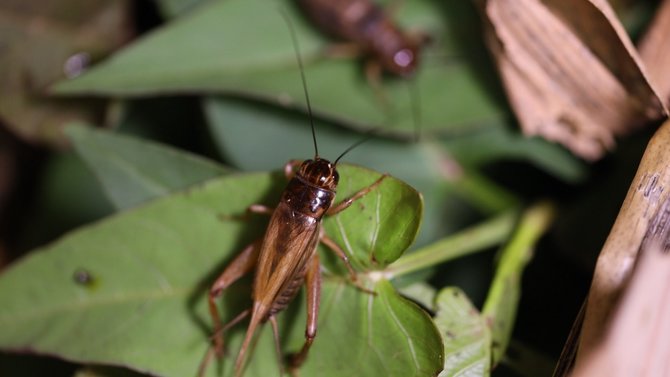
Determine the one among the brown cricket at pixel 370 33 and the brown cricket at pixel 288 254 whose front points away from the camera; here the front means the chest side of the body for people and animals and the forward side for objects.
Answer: the brown cricket at pixel 288 254

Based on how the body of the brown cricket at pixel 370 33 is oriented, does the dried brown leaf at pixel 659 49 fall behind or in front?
in front

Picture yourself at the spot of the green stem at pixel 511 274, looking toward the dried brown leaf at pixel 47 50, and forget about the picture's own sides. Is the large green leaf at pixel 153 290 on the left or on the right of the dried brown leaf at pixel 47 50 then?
left

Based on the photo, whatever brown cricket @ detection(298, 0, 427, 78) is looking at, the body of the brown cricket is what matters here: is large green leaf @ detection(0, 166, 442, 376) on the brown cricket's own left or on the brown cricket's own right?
on the brown cricket's own right

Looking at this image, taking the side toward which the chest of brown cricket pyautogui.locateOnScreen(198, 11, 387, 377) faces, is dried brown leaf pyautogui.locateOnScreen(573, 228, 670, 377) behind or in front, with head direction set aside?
behind

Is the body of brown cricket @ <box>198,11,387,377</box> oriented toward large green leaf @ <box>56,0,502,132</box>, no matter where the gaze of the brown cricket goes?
yes

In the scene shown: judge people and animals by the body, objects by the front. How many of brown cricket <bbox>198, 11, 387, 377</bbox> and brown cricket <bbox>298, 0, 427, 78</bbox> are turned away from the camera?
1

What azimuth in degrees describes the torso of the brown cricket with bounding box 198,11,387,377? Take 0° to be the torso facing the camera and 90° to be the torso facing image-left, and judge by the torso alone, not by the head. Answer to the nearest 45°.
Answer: approximately 180°

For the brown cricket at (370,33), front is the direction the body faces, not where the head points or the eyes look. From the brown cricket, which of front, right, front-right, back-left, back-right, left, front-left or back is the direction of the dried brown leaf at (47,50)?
back-right

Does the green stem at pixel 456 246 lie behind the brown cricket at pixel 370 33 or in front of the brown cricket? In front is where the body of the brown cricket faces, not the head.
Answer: in front

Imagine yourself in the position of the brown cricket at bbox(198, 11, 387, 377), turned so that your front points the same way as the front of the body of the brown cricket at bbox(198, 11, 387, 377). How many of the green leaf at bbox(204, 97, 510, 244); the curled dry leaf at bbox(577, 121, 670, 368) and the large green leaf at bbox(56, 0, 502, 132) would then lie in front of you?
2

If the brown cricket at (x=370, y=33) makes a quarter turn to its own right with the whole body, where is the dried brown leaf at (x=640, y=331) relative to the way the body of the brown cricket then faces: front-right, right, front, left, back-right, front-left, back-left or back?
front-left
